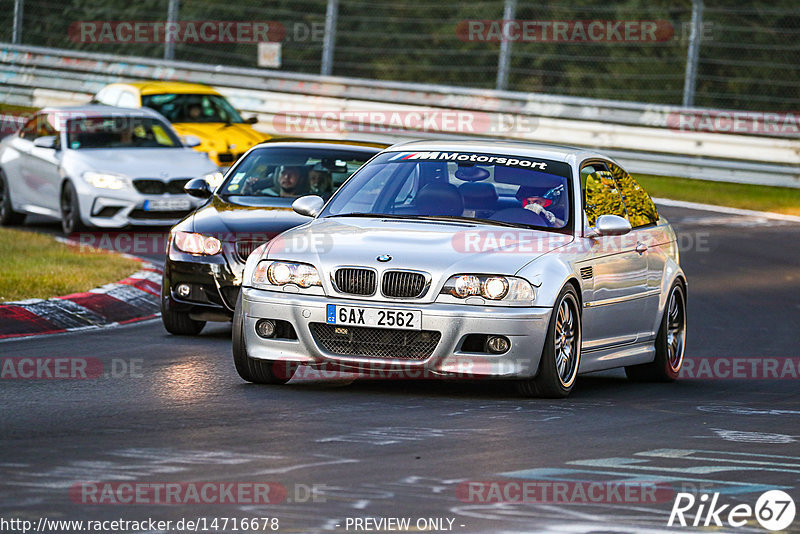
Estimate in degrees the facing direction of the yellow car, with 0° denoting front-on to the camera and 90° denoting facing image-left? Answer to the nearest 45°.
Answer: approximately 315°

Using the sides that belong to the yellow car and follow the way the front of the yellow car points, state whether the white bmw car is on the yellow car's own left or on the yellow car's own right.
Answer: on the yellow car's own right

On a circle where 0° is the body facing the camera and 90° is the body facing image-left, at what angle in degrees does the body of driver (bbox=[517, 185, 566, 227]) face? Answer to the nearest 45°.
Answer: approximately 45°

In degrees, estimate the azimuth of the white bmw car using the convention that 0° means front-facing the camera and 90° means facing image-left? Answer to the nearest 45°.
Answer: approximately 315°

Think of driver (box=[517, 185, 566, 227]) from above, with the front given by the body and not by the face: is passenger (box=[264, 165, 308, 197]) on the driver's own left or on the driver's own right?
on the driver's own right

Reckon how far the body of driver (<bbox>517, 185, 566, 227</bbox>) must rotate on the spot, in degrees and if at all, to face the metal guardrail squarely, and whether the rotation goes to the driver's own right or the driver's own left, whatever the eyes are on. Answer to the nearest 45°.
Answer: approximately 135° to the driver's own right

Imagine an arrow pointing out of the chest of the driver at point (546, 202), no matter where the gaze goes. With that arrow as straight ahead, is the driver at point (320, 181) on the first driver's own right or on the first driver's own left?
on the first driver's own right
